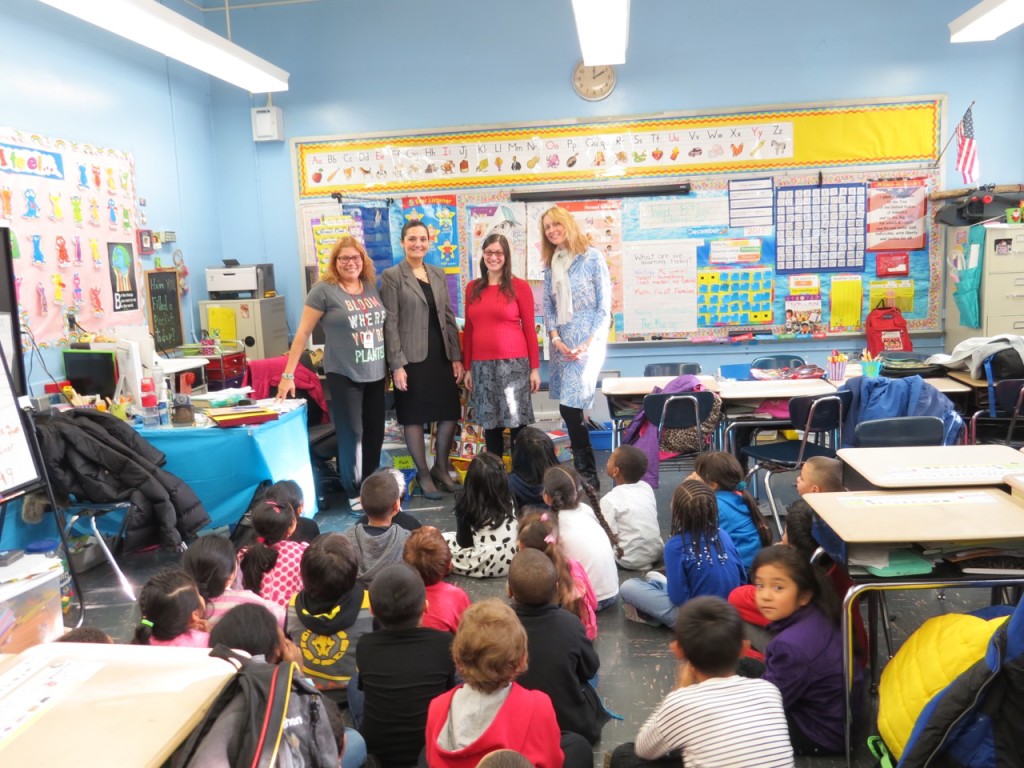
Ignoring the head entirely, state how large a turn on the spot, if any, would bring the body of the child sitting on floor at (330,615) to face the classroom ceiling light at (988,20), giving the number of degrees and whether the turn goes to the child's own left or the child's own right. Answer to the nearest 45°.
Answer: approximately 45° to the child's own right

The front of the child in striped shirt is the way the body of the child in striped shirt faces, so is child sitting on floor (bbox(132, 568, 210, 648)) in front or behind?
in front

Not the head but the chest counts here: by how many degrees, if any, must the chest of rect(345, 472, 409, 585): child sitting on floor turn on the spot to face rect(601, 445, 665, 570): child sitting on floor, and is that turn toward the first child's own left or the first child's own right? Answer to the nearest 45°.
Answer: approximately 90° to the first child's own right

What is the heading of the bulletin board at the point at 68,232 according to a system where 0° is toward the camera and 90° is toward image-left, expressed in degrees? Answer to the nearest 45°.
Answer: approximately 315°

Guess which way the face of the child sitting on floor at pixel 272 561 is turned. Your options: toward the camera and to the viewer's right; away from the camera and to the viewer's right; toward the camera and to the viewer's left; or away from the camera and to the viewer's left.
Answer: away from the camera and to the viewer's right

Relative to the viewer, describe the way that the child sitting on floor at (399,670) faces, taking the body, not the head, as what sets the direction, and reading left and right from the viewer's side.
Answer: facing away from the viewer

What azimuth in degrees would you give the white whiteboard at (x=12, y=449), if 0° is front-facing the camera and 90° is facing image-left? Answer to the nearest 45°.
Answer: approximately 315°

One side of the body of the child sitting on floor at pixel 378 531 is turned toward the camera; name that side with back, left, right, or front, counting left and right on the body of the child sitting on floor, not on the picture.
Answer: back

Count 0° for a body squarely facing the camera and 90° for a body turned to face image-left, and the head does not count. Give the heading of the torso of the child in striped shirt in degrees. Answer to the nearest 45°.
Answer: approximately 135°

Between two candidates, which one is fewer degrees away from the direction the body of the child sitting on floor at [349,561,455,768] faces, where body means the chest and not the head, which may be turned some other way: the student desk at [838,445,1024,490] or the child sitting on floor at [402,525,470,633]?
the child sitting on floor

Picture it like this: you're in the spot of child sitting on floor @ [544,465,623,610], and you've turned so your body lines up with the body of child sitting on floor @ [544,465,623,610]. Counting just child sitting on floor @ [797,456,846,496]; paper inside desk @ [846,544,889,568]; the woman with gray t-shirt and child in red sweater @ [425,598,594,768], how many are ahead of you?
1

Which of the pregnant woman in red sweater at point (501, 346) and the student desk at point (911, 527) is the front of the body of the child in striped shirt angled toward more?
the pregnant woman in red sweater

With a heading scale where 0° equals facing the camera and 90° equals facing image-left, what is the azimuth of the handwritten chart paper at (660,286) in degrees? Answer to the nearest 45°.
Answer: approximately 0°

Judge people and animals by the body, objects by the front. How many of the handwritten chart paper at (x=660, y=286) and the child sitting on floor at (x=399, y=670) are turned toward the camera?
1

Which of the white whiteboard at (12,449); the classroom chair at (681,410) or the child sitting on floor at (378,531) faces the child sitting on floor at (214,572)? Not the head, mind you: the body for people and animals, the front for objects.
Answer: the white whiteboard

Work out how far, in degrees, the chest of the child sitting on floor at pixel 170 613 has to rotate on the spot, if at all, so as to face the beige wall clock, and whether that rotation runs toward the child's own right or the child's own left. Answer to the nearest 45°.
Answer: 0° — they already face it
